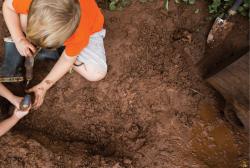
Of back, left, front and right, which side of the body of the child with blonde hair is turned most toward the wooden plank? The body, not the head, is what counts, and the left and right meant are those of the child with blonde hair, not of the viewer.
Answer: left

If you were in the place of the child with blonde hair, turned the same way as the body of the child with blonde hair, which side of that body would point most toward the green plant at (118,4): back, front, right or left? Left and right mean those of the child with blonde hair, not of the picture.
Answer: back

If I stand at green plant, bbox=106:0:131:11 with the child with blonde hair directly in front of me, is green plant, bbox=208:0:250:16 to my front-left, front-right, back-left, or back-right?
back-left

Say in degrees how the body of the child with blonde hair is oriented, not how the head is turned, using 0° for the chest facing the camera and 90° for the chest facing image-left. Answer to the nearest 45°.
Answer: approximately 45°

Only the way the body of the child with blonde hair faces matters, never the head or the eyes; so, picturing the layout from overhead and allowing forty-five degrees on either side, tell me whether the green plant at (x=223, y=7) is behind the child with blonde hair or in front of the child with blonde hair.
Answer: behind
